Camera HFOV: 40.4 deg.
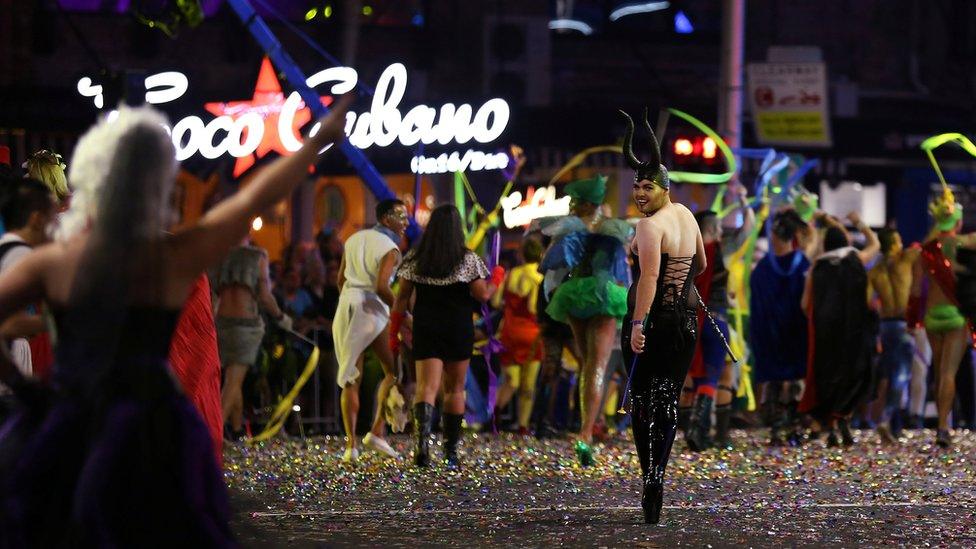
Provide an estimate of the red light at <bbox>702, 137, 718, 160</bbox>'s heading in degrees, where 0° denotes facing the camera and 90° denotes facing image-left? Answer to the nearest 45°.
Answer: approximately 0°

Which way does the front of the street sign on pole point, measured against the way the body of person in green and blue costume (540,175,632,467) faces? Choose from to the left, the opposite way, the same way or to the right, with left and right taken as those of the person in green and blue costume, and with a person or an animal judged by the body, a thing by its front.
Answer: the opposite way

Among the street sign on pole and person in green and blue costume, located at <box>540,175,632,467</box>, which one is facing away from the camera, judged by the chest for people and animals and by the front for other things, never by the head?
the person in green and blue costume

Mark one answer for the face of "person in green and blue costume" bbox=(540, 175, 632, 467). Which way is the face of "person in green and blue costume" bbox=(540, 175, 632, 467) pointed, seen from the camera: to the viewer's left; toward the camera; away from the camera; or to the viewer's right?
away from the camera

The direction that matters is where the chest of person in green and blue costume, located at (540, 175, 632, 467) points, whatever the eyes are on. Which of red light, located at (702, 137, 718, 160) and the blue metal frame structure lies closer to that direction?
the red light

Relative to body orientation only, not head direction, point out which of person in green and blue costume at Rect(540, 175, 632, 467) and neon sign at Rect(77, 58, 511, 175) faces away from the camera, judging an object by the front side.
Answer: the person in green and blue costume

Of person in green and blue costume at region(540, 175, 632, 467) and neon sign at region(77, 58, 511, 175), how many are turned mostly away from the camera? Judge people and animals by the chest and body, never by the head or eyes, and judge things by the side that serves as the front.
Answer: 1

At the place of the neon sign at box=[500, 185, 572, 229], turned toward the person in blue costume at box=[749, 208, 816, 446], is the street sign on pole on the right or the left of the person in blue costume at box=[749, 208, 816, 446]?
left

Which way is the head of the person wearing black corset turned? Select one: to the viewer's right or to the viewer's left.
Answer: to the viewer's left

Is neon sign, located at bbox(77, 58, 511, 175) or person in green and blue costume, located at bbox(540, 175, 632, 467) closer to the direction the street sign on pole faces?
the person in green and blue costume

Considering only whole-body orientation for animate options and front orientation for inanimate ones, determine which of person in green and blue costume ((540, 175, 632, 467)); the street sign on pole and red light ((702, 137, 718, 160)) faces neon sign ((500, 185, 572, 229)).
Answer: the person in green and blue costume

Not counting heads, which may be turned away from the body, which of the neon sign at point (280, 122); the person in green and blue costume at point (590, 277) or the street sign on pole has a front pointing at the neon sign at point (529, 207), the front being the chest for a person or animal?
the person in green and blue costume
